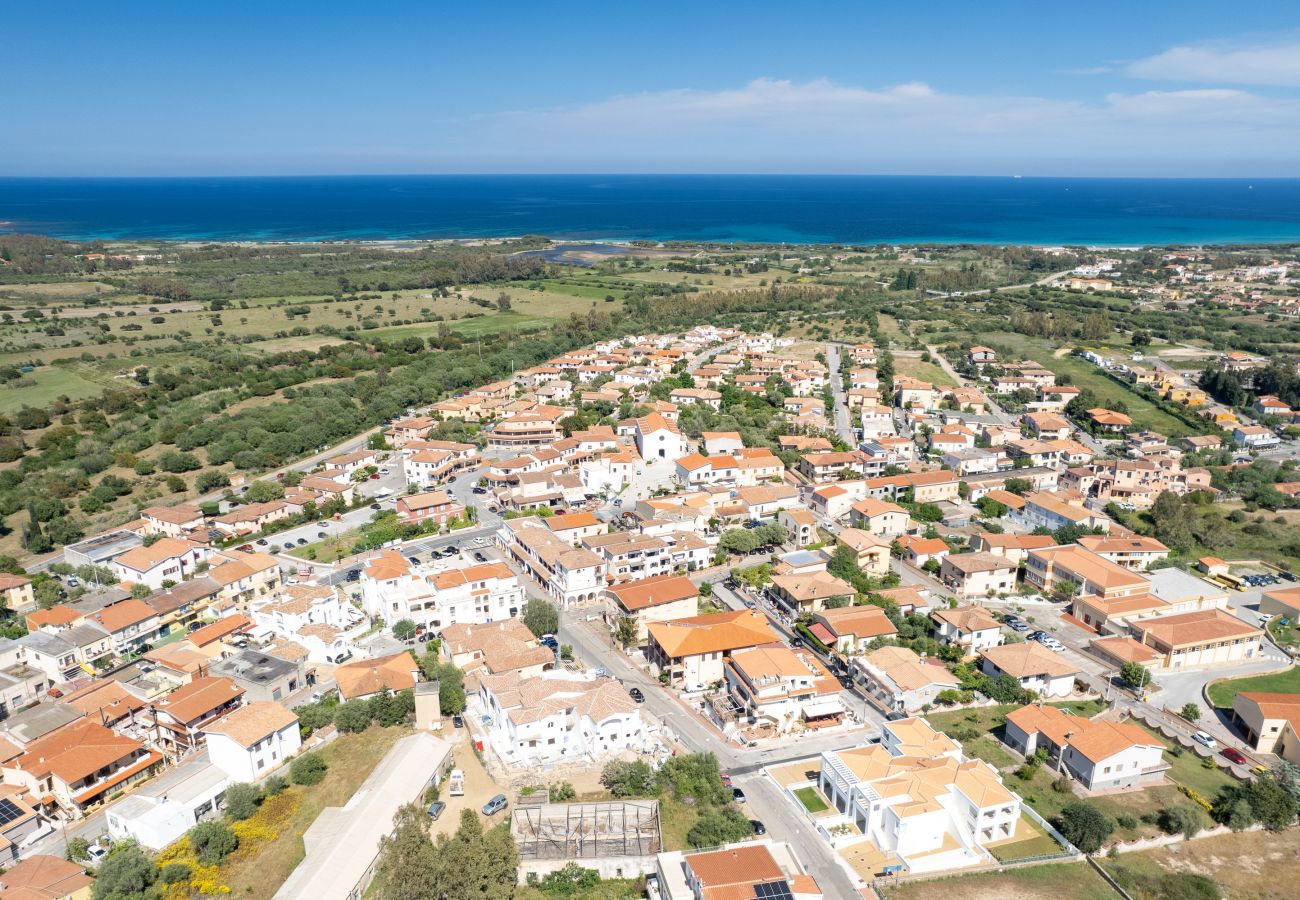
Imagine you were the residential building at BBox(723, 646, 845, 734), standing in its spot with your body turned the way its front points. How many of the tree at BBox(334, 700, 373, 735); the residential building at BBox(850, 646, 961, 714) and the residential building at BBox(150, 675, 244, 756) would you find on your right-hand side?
2

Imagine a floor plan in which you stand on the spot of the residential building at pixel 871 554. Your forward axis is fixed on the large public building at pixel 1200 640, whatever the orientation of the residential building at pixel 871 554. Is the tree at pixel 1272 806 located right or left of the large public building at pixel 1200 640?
right

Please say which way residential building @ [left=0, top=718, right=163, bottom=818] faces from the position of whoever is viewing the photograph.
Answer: facing the viewer and to the right of the viewer

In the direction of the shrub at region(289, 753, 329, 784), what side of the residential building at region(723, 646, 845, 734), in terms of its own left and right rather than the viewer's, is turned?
right

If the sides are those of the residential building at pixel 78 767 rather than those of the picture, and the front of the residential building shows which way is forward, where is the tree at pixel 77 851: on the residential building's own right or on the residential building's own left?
on the residential building's own right

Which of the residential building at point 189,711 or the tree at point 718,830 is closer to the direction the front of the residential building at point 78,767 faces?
the tree

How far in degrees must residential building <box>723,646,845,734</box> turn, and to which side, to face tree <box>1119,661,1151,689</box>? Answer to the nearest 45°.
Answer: approximately 90° to its left

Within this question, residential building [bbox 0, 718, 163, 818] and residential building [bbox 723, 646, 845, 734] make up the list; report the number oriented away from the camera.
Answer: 0

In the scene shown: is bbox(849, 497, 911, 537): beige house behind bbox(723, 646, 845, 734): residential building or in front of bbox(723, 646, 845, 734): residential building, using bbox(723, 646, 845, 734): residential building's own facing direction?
behind

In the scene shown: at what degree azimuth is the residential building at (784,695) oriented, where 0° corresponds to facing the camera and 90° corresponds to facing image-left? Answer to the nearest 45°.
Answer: approximately 0°
